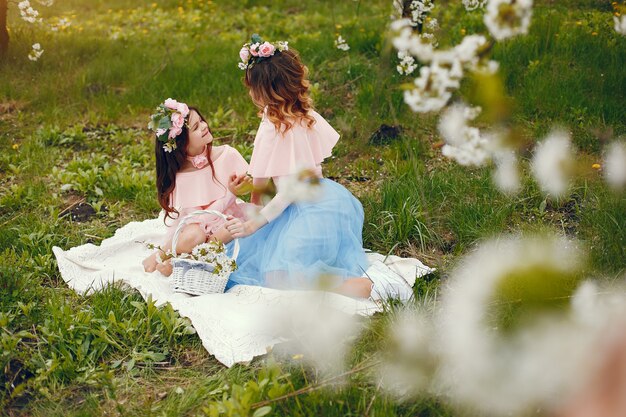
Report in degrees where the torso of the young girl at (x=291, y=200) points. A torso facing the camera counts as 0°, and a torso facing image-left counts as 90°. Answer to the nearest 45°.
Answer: approximately 135°

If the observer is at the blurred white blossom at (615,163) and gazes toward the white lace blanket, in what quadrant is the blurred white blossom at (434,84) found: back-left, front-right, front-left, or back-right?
front-left

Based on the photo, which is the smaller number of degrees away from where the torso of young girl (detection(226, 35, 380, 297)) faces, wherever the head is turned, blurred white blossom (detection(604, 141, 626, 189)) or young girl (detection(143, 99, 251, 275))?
the young girl

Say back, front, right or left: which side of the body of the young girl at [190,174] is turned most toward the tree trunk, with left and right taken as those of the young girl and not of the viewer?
back

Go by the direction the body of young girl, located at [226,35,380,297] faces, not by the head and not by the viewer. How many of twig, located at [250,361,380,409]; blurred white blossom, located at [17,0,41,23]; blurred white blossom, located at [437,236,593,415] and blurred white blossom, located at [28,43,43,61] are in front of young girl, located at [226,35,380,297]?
2

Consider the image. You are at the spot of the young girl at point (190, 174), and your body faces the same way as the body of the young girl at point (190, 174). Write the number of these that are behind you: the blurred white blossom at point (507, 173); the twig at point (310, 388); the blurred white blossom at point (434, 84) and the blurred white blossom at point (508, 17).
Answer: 0

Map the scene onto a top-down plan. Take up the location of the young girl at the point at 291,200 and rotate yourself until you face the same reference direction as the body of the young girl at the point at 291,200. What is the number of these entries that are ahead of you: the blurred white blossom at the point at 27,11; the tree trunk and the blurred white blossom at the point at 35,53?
3

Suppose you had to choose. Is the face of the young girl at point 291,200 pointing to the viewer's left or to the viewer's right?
to the viewer's left

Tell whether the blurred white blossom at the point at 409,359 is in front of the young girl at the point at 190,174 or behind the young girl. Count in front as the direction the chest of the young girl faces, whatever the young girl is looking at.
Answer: in front

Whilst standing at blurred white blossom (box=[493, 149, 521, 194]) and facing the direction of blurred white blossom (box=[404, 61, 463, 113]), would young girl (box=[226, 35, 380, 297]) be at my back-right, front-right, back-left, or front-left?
front-right

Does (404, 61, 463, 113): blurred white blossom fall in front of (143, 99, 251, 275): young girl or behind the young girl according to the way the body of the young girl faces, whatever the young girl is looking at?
in front

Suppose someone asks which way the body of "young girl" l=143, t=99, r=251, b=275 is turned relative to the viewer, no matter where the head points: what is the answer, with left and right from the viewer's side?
facing the viewer and to the right of the viewer

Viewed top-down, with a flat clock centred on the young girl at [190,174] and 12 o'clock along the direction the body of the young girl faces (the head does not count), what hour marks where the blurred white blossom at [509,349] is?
The blurred white blossom is roughly at 1 o'clock from the young girl.

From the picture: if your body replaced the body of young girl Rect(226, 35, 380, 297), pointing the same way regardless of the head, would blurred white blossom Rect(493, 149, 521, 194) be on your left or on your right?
on your right

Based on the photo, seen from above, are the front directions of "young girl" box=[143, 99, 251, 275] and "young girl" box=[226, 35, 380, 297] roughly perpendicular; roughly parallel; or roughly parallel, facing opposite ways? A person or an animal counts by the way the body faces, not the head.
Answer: roughly parallel, facing opposite ways

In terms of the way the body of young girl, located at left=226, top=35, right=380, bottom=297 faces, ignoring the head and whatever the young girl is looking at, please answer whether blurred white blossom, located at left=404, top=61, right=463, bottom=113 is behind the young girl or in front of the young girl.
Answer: behind
